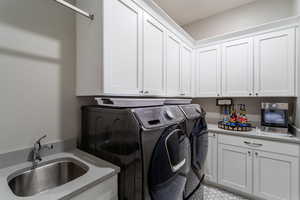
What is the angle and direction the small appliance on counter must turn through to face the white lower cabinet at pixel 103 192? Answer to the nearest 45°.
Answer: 0° — it already faces it

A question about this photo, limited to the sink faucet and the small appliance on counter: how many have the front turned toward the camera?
1

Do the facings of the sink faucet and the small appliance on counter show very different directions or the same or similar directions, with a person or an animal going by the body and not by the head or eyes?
very different directions

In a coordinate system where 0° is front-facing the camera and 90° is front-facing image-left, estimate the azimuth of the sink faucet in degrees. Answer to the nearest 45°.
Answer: approximately 270°
